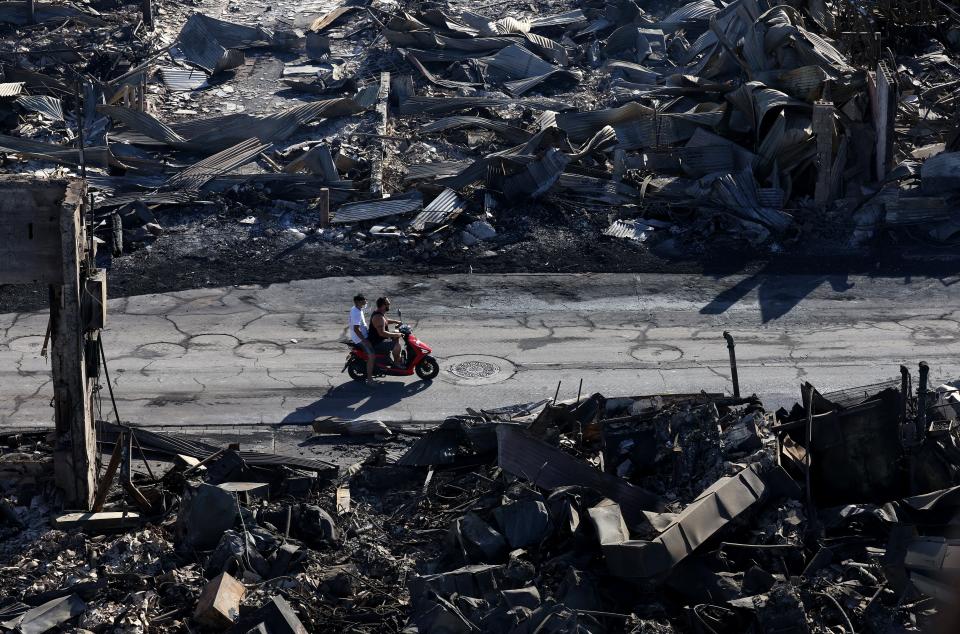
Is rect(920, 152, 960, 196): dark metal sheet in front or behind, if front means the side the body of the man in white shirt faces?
in front

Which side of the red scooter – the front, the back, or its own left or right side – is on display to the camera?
right

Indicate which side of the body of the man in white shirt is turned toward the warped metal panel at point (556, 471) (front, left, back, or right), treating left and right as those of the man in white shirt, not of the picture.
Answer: right

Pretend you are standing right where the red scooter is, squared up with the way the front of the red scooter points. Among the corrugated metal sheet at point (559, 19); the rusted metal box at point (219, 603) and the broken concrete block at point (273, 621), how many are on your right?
2

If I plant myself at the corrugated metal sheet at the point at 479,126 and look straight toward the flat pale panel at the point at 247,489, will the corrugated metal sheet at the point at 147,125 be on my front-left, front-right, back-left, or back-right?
front-right

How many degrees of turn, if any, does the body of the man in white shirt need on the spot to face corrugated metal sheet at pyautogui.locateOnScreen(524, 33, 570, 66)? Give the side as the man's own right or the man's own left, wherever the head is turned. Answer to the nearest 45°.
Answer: approximately 90° to the man's own left

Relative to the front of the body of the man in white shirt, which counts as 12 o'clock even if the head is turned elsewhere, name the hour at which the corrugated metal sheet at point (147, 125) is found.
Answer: The corrugated metal sheet is roughly at 8 o'clock from the man in white shirt.

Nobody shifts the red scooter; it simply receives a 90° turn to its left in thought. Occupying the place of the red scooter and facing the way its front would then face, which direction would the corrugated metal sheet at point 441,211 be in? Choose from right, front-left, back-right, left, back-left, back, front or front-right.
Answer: front

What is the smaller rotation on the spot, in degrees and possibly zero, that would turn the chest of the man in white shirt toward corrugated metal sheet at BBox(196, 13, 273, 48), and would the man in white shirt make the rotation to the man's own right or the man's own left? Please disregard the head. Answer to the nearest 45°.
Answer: approximately 90° to the man's own left

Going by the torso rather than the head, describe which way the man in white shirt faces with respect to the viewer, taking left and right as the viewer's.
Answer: facing to the right of the viewer

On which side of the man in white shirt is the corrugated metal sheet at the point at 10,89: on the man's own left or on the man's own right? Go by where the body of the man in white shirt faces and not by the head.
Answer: on the man's own left

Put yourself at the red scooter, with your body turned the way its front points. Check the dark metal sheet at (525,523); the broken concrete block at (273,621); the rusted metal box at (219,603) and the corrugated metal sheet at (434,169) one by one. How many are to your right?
3

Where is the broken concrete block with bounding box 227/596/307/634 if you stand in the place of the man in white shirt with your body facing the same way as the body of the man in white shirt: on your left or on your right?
on your right

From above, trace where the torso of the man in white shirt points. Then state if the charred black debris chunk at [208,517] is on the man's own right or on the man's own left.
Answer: on the man's own right

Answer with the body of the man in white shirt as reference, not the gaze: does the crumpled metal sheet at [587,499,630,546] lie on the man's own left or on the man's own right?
on the man's own right

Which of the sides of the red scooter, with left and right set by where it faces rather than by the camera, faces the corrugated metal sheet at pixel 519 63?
left

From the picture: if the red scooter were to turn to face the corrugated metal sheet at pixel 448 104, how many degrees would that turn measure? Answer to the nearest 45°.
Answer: approximately 90° to its left

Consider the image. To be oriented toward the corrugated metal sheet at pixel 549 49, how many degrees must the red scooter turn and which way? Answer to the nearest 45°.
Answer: approximately 90° to its left

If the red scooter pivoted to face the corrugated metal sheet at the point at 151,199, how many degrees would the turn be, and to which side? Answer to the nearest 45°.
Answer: approximately 135° to its left

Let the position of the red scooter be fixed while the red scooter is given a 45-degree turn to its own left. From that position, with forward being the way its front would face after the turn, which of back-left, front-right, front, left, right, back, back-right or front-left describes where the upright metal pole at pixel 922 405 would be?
right
